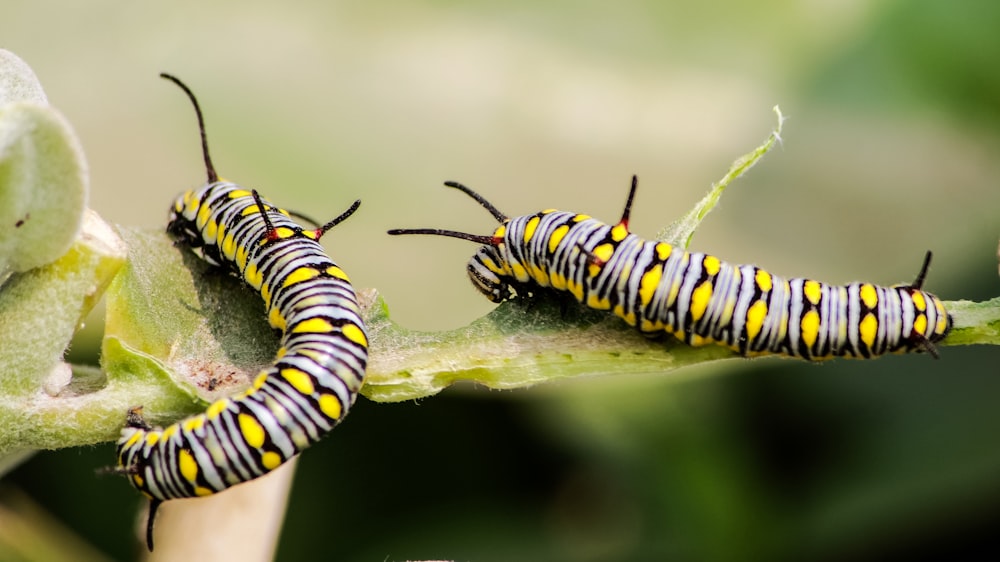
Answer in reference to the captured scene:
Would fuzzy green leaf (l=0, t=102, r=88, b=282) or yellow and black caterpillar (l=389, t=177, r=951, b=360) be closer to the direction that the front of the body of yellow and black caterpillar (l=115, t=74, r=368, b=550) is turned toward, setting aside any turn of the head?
the fuzzy green leaf

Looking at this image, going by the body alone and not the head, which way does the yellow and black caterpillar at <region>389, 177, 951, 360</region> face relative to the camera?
to the viewer's left

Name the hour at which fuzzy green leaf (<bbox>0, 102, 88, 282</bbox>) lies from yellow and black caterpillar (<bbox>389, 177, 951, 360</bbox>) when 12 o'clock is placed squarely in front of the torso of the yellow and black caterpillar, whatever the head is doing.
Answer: The fuzzy green leaf is roughly at 11 o'clock from the yellow and black caterpillar.

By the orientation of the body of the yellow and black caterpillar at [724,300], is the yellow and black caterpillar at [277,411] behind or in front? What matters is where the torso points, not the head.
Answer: in front

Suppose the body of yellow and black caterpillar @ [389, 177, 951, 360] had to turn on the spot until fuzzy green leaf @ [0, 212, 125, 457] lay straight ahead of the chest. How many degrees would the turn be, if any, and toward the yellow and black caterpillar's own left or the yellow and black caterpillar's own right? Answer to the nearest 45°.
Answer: approximately 45° to the yellow and black caterpillar's own left

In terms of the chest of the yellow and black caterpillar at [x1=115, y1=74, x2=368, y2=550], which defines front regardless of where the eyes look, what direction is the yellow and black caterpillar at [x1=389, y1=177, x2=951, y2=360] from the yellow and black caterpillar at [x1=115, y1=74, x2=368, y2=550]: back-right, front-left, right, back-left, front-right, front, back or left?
back

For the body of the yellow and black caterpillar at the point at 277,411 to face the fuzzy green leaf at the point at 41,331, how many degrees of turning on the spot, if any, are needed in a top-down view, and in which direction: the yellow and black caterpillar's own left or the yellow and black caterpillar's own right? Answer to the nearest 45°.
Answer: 0° — it already faces it

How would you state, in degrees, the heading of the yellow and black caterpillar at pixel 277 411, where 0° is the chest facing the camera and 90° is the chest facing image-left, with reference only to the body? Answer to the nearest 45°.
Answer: approximately 90°
